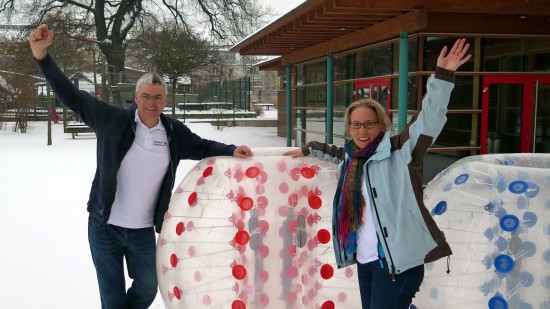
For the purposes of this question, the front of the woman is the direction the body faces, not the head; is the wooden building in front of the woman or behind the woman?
behind

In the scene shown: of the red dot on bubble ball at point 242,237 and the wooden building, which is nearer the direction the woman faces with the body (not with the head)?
the red dot on bubble ball

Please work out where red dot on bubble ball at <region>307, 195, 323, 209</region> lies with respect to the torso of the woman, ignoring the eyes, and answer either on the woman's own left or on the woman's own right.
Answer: on the woman's own right

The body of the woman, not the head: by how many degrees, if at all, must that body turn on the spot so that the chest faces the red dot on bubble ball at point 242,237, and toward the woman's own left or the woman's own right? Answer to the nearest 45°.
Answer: approximately 90° to the woman's own right

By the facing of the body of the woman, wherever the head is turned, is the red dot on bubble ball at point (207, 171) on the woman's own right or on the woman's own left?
on the woman's own right

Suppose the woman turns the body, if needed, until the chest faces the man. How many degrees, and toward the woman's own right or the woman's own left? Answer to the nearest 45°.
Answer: approximately 45° to the woman's own right

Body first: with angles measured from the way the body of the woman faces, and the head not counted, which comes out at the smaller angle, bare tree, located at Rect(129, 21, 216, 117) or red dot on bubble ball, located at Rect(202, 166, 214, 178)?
the red dot on bubble ball

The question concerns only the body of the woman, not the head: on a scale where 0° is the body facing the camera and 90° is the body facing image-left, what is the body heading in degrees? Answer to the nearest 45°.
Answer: approximately 45°

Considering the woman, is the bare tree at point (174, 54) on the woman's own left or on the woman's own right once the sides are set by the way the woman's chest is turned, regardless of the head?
on the woman's own right
